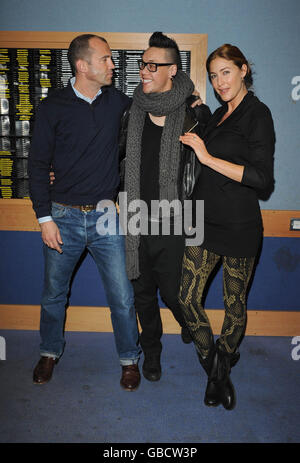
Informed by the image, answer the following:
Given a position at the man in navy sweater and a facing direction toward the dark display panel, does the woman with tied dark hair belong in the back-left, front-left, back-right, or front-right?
back-right

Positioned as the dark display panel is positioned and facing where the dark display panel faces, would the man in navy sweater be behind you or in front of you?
in front

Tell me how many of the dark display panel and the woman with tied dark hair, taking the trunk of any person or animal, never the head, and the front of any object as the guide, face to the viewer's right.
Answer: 0

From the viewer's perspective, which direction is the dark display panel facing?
toward the camera

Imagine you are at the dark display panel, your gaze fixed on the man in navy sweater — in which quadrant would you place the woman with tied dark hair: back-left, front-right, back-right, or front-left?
front-left

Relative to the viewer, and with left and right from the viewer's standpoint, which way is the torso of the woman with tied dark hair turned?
facing the viewer and to the left of the viewer

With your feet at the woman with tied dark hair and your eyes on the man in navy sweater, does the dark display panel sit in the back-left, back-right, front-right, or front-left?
front-right

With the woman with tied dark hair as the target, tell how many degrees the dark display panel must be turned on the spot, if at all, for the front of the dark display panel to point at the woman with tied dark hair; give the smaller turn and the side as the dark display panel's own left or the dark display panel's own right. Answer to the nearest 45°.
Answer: approximately 45° to the dark display panel's own left
